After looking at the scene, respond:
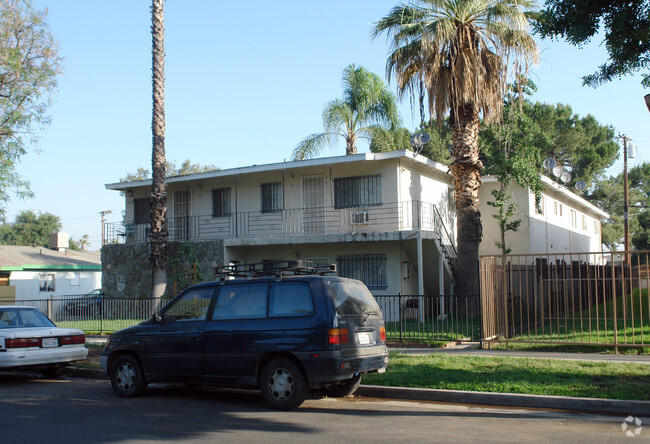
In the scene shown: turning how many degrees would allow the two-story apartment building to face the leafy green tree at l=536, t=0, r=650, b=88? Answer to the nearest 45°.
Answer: approximately 45° to its left

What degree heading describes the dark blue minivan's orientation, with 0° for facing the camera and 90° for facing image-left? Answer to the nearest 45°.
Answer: approximately 135°

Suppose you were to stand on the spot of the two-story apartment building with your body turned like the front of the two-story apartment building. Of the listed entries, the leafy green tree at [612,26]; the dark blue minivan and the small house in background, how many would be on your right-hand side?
1

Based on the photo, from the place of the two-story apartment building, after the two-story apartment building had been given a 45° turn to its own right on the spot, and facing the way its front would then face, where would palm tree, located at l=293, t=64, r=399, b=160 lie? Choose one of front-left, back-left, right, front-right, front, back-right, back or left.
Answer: right

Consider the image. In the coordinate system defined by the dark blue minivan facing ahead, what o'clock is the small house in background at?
The small house in background is roughly at 1 o'clock from the dark blue minivan.

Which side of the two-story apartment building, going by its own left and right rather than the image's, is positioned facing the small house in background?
right

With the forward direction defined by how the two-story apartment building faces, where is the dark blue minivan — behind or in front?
in front

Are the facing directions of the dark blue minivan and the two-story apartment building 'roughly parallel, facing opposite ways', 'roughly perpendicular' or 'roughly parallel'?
roughly perpendicular

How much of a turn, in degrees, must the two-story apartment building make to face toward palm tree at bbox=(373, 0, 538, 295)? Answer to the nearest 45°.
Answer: approximately 90° to its left

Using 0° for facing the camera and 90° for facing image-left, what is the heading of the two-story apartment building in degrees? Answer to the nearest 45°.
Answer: approximately 45°

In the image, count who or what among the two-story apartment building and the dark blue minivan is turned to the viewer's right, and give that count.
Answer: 0
